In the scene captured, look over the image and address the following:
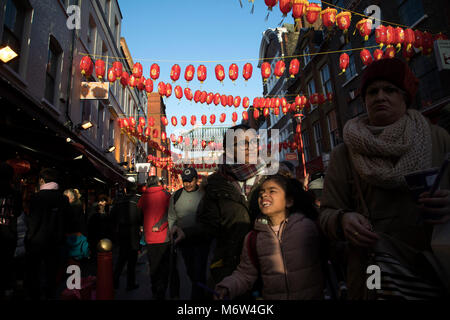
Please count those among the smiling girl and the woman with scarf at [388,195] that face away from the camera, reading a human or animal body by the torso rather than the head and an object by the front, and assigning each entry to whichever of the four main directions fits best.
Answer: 0

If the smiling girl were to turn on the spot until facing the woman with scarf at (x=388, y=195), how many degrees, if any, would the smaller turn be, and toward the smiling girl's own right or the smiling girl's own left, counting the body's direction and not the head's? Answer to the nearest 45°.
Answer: approximately 90° to the smiling girl's own left

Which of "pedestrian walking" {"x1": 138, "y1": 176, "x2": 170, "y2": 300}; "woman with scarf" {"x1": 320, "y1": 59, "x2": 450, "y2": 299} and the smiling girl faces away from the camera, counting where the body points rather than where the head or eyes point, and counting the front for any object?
the pedestrian walking

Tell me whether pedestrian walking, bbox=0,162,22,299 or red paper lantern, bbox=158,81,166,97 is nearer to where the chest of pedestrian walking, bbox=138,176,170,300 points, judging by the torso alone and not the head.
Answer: the red paper lantern

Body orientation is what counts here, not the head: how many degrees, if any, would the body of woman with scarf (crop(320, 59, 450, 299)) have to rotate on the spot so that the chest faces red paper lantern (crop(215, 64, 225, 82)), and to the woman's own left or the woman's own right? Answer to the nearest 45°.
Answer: approximately 135° to the woman's own right

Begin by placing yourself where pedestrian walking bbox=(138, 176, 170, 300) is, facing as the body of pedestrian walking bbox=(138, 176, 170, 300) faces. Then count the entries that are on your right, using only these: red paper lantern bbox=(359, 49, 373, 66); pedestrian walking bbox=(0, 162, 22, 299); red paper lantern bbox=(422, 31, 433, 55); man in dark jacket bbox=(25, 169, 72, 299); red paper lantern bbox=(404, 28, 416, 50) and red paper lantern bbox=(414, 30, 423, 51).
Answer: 4

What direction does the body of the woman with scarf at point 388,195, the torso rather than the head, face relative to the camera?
toward the camera

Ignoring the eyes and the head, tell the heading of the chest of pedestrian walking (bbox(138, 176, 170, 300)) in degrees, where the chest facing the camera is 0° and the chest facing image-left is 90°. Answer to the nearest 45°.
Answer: approximately 180°

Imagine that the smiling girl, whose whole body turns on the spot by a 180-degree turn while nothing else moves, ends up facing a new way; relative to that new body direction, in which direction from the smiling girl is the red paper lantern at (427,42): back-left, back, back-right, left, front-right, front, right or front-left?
front
